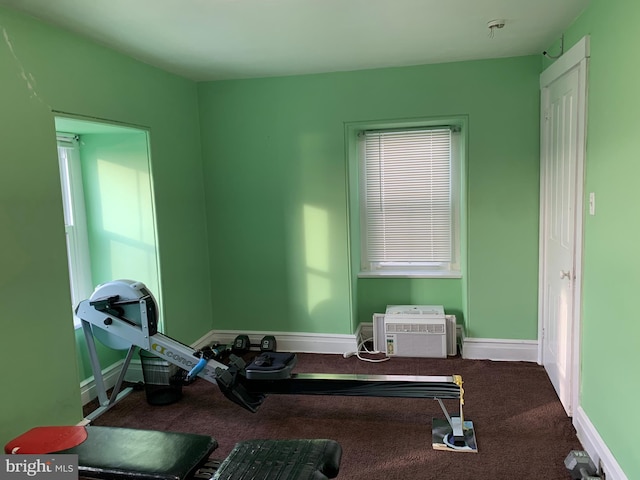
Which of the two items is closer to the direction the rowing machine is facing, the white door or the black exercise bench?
the black exercise bench

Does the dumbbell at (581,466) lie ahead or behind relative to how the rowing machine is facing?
behind

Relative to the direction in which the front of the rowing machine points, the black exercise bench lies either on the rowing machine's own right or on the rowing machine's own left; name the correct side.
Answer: on the rowing machine's own left

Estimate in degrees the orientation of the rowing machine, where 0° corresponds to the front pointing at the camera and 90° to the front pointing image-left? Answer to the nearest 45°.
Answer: approximately 90°

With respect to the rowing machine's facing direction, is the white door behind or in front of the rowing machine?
behind

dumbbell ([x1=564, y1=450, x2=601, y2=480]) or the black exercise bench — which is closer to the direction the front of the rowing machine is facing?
the black exercise bench

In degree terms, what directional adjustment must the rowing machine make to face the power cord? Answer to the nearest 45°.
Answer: approximately 135° to its right
